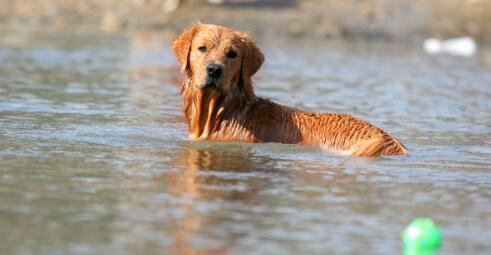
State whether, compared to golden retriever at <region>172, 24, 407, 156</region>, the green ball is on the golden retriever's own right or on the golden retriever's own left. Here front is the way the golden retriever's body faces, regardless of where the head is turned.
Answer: on the golden retriever's own left

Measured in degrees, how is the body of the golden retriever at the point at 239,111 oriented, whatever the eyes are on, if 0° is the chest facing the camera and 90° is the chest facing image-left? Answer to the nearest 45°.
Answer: approximately 90°
